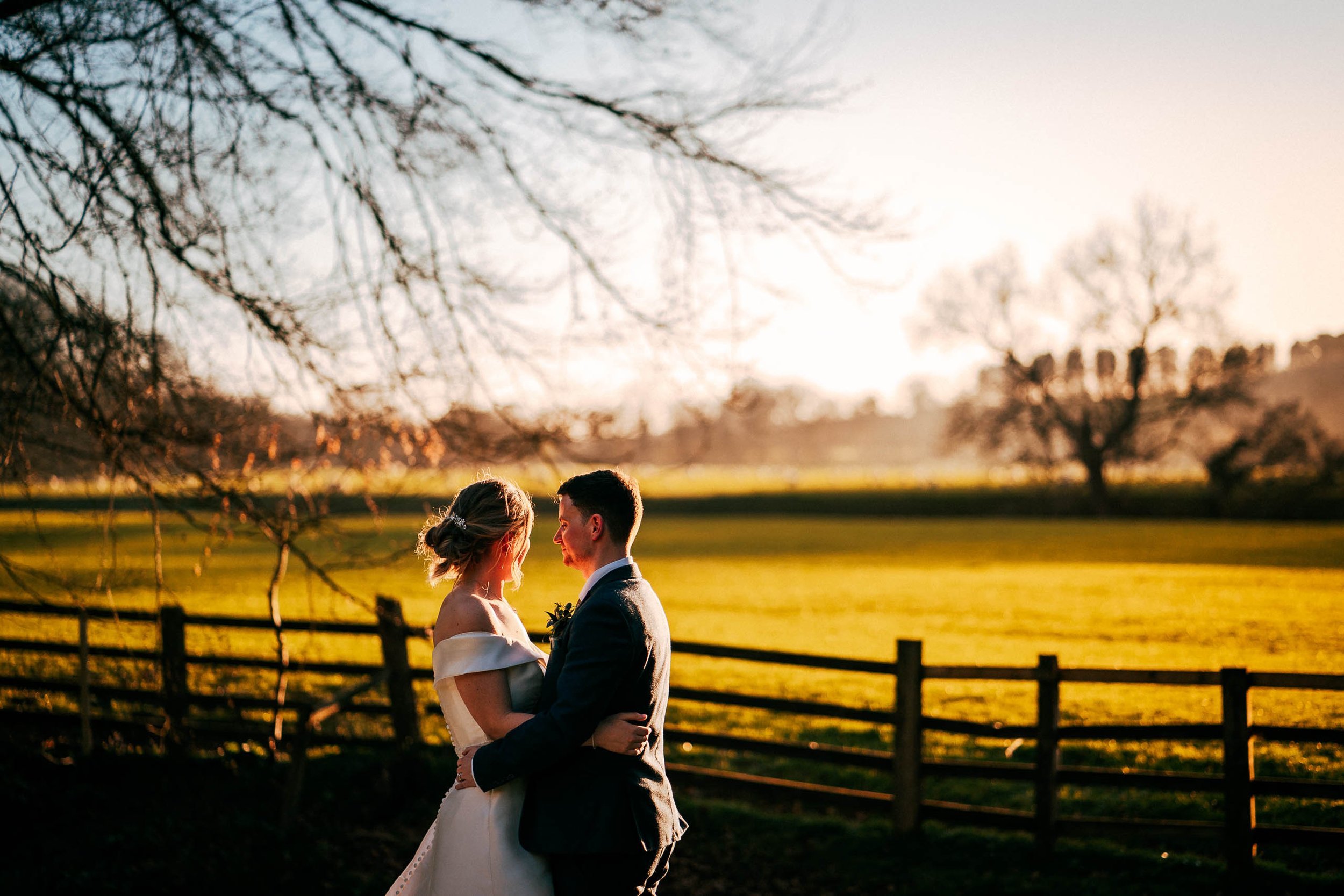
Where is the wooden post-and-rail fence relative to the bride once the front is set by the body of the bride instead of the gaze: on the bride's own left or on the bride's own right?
on the bride's own left

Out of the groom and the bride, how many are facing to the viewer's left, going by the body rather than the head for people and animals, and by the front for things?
1

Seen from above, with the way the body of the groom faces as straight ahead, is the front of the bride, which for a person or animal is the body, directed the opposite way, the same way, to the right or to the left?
the opposite way

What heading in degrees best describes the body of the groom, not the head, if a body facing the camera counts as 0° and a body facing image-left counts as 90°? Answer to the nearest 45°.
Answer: approximately 90°

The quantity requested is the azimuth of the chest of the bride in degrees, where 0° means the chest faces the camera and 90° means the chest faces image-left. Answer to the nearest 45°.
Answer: approximately 270°

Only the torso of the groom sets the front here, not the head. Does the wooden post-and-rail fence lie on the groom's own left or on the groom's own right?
on the groom's own right

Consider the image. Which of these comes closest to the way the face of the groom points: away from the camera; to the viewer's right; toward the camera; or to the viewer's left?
to the viewer's left
